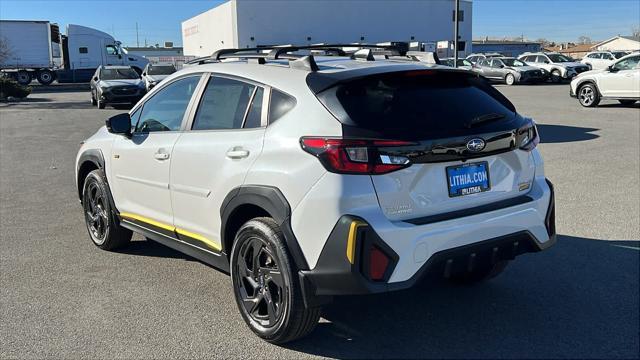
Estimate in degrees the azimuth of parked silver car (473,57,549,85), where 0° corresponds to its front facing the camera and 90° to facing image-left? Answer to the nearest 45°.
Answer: approximately 315°

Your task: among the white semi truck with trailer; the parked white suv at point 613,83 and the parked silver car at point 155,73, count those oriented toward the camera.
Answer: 1

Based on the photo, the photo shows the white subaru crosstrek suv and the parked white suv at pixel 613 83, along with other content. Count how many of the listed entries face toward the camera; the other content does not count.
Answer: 0

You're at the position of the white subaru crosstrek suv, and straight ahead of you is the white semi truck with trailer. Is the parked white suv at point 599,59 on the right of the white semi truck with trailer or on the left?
right

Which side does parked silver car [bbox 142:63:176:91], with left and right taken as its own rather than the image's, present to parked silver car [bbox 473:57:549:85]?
left

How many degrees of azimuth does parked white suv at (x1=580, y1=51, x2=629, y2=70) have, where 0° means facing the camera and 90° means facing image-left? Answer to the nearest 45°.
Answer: approximately 315°

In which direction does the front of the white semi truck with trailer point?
to the viewer's right

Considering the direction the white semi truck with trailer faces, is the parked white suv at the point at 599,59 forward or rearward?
forward

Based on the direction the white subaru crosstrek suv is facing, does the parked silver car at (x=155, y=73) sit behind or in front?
in front

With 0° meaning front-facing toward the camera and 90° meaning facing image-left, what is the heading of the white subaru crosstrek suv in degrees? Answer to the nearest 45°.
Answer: approximately 135°

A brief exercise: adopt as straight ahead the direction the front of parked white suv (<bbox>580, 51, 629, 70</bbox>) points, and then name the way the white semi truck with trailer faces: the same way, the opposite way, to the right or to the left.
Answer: to the left

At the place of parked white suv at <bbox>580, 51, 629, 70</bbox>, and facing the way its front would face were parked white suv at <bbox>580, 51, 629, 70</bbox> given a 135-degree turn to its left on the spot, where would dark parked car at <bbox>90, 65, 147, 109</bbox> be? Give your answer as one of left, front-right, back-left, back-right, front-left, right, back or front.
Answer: back-left

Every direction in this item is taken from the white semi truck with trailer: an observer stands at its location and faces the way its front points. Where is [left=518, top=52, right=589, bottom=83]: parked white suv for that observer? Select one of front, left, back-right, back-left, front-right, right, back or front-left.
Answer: front-right
